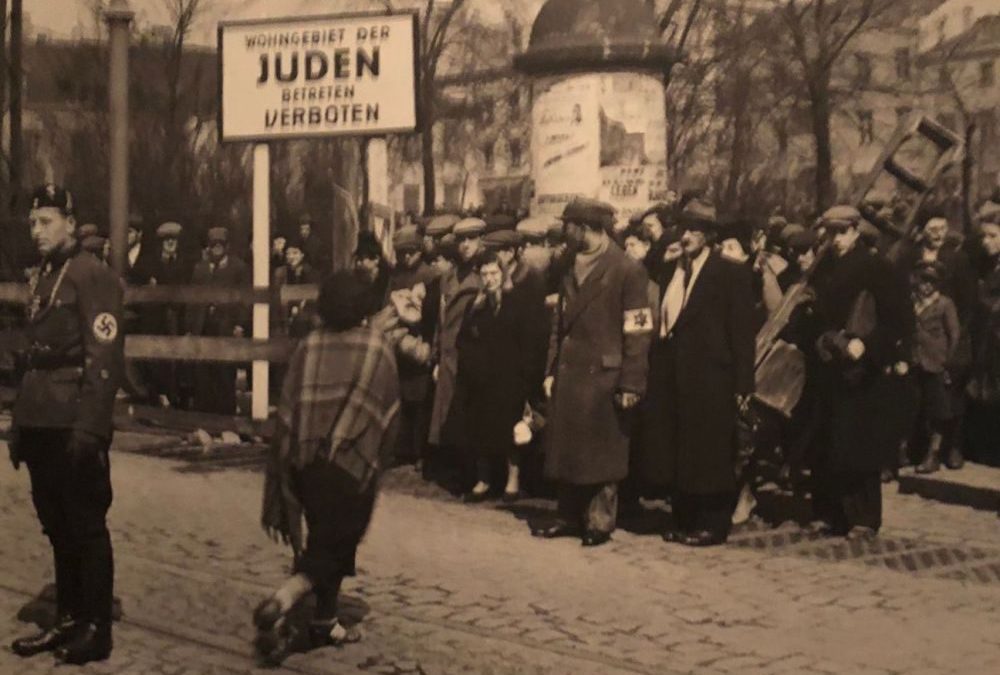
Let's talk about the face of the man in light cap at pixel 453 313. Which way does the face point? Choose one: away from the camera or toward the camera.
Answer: toward the camera

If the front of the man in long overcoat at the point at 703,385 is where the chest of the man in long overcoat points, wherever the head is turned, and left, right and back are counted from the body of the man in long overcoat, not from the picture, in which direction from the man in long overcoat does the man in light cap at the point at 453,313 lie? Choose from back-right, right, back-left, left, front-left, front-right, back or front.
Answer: right
